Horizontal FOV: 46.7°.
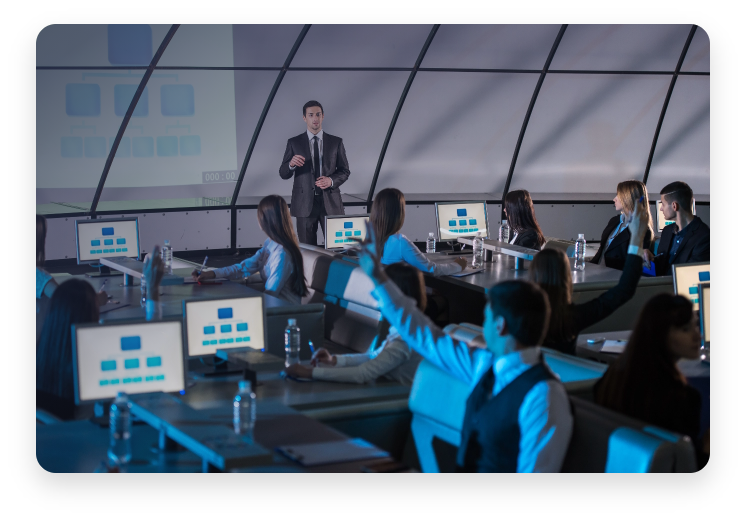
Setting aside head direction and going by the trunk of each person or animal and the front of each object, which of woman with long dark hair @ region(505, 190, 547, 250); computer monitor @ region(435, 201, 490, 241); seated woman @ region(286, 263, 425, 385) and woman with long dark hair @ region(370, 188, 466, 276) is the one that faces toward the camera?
the computer monitor

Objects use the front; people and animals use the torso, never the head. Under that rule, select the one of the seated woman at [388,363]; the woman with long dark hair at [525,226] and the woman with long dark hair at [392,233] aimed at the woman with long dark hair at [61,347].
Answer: the seated woman

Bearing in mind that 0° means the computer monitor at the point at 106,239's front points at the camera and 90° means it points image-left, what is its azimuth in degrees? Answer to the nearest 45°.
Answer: approximately 0°

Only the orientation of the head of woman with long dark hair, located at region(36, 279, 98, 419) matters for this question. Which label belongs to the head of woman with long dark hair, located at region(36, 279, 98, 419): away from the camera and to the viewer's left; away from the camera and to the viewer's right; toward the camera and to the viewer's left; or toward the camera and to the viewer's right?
away from the camera and to the viewer's right

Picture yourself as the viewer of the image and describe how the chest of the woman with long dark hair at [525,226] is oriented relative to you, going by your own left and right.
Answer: facing away from the viewer and to the left of the viewer

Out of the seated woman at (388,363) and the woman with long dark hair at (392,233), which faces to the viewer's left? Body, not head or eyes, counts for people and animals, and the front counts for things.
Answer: the seated woman

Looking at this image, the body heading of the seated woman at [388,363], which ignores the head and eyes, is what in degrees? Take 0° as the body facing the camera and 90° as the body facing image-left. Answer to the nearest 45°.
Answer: approximately 90°

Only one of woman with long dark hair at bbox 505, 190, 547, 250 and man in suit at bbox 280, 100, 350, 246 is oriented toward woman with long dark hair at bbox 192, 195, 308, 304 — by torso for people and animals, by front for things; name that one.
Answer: the man in suit
